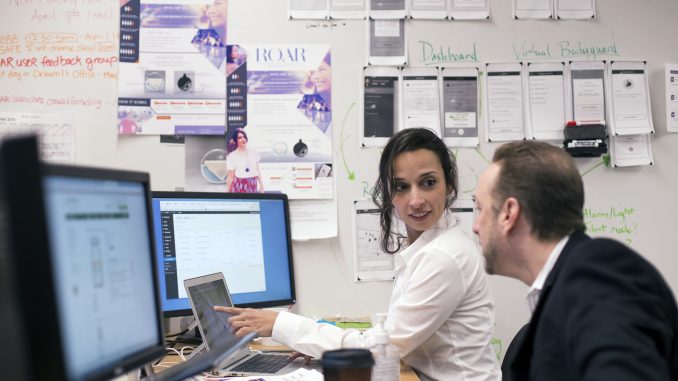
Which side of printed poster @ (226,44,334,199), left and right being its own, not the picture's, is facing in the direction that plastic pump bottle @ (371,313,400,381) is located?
front

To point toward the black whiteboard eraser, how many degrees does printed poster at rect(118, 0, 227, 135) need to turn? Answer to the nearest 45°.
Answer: approximately 90° to its left

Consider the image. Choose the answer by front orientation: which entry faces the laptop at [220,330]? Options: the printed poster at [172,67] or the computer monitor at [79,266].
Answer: the printed poster

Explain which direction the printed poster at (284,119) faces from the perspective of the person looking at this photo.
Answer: facing the viewer

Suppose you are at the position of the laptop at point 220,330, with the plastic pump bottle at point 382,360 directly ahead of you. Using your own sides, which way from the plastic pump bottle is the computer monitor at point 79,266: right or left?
right

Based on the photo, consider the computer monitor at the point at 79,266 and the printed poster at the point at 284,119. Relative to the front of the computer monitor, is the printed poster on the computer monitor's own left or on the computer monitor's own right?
on the computer monitor's own left

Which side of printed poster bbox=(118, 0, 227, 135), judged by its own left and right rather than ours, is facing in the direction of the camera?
front

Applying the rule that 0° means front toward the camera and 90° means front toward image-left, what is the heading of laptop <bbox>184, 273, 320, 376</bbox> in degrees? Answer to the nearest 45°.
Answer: approximately 315°

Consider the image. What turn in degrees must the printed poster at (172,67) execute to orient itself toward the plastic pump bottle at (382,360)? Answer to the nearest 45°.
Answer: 0° — it already faces it

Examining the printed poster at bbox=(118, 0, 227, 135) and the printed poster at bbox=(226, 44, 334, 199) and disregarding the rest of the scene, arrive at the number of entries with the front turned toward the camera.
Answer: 2

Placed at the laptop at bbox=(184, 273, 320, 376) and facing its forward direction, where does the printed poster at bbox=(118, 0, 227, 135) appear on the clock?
The printed poster is roughly at 7 o'clock from the laptop.

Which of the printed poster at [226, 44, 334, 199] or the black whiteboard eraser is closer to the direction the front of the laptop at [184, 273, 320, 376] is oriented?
the black whiteboard eraser

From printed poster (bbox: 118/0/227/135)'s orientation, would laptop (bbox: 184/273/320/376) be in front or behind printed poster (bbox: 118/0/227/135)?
in front
